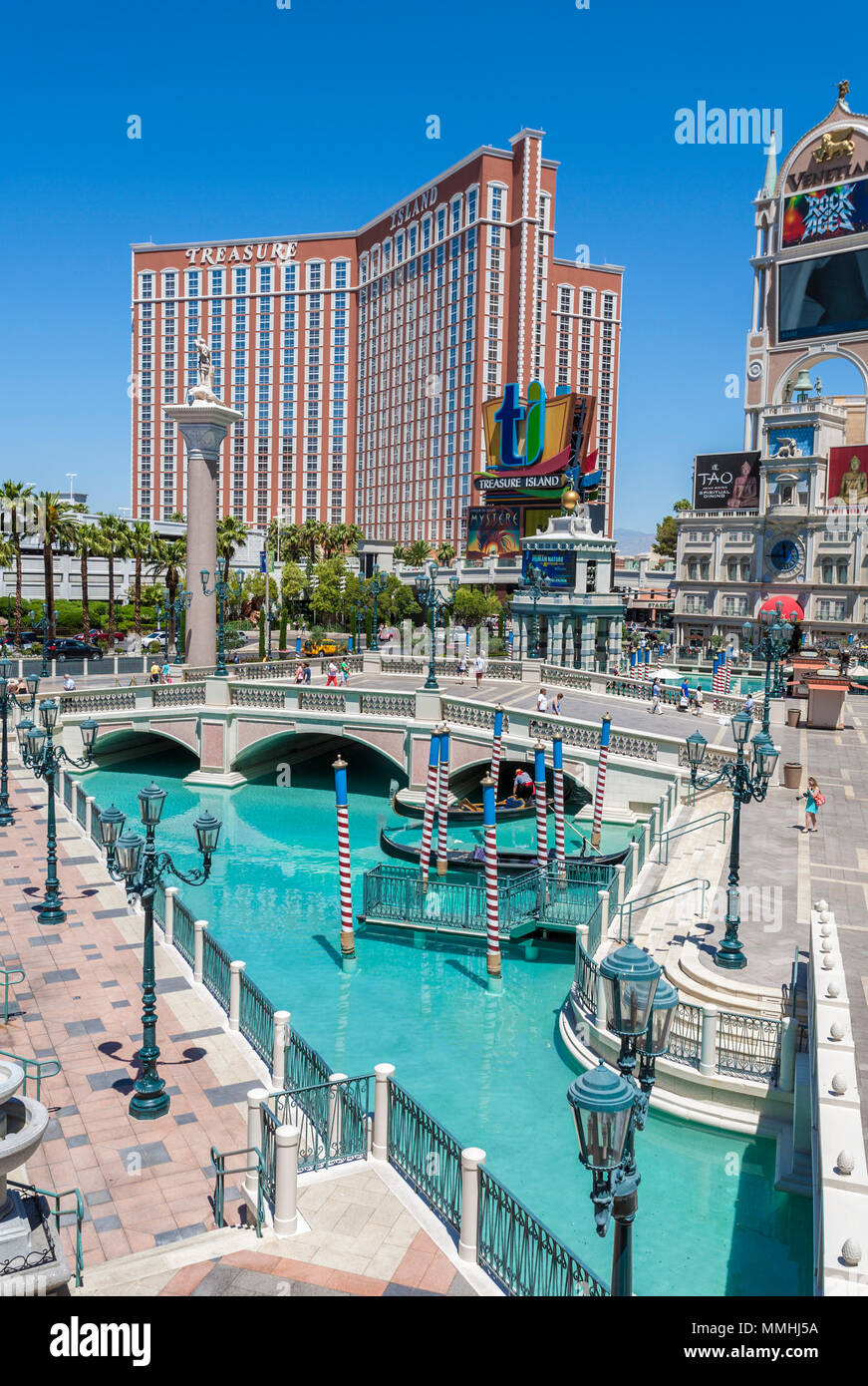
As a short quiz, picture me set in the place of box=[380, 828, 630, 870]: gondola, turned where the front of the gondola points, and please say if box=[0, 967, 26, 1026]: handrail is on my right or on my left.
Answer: on my left

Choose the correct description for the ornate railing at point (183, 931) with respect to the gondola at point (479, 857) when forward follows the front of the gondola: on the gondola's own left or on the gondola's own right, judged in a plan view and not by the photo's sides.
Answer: on the gondola's own left

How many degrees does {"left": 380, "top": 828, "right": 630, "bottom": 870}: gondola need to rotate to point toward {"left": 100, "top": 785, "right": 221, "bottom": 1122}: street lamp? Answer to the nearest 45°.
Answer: approximately 90° to its left

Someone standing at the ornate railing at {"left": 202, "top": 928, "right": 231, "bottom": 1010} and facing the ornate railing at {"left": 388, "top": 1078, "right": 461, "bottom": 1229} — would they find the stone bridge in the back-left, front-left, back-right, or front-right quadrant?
back-left

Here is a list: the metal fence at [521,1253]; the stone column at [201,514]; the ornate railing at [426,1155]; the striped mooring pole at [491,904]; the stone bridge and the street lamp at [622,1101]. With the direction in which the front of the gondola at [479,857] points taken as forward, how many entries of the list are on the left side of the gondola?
4

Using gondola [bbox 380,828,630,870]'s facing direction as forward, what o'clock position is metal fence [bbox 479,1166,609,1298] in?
The metal fence is roughly at 9 o'clock from the gondola.

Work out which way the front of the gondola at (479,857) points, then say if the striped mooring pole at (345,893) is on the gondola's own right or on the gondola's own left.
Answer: on the gondola's own left

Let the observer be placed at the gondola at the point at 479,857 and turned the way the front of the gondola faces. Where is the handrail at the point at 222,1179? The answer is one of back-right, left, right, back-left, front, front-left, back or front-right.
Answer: left

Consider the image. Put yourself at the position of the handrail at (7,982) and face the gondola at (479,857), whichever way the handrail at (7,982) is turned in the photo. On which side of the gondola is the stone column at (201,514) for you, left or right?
left

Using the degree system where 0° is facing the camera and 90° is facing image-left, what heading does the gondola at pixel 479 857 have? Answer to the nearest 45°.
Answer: approximately 90°

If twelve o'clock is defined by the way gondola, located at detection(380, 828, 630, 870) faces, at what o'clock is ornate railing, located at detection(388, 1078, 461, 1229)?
The ornate railing is roughly at 9 o'clock from the gondola.

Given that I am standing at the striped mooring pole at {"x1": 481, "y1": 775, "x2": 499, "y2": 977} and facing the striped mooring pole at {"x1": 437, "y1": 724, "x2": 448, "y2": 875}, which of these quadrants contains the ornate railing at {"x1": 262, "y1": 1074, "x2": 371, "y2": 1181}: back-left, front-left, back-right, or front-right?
back-left

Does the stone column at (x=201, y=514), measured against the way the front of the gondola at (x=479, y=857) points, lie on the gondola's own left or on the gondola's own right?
on the gondola's own right
